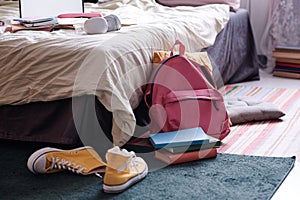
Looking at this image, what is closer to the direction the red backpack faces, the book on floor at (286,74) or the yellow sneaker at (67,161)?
the yellow sneaker

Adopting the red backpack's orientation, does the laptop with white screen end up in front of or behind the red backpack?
behind

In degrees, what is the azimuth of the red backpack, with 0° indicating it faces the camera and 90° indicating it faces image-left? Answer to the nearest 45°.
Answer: approximately 0°

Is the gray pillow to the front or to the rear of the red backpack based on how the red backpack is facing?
to the rear
